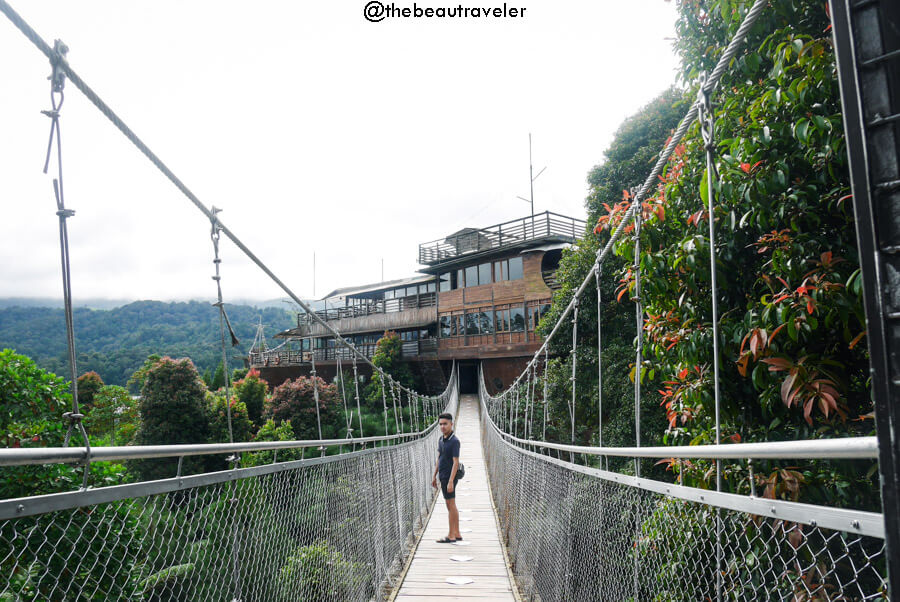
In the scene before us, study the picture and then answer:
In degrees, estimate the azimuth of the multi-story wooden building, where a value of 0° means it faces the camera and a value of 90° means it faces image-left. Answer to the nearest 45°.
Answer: approximately 45°

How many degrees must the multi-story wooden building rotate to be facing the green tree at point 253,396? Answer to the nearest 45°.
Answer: approximately 45° to its right

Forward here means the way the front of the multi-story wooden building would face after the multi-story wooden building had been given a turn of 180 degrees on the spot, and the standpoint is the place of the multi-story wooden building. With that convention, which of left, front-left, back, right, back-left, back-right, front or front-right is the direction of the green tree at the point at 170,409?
back

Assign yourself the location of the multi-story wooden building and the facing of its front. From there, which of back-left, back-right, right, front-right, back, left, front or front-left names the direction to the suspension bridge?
front-left

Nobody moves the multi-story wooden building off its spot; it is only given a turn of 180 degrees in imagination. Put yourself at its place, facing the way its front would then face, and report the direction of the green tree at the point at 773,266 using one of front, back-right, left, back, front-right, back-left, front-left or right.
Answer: back-right

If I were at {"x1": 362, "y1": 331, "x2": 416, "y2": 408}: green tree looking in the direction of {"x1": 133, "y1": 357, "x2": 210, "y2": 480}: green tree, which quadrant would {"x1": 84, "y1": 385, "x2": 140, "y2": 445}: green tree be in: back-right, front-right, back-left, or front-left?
front-right

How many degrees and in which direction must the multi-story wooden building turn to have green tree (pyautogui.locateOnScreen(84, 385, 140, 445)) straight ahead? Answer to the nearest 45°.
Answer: approximately 45° to its right

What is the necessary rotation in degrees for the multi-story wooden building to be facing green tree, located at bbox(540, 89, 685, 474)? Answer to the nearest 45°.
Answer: approximately 45° to its left

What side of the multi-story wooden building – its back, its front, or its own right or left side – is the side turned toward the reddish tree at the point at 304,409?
front

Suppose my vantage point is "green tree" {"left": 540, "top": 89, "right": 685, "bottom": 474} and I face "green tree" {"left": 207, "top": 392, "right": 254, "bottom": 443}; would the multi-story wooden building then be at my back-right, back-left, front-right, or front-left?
front-right

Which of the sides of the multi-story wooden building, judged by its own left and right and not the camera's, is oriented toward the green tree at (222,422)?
front
